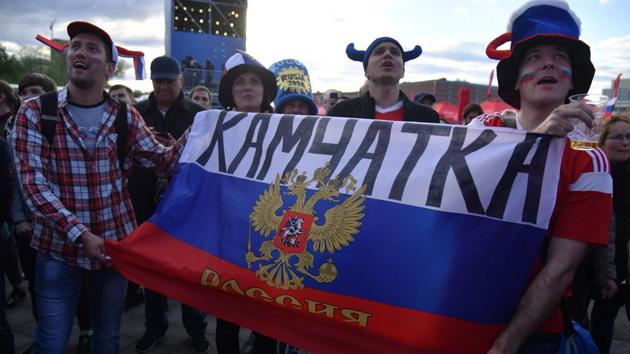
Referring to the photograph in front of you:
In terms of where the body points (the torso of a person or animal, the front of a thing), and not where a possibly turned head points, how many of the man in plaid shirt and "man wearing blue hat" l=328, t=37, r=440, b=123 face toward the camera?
2

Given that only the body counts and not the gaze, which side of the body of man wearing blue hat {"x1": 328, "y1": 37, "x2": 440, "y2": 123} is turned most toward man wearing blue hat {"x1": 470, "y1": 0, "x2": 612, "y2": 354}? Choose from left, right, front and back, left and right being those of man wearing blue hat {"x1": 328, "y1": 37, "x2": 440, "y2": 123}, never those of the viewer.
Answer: front

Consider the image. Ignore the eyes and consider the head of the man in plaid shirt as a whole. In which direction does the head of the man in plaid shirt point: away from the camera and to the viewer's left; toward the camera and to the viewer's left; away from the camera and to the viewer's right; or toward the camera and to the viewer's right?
toward the camera and to the viewer's left

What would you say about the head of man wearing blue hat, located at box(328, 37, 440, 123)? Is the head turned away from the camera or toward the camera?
toward the camera

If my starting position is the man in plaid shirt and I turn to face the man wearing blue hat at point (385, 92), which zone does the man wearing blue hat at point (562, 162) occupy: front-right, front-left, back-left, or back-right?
front-right

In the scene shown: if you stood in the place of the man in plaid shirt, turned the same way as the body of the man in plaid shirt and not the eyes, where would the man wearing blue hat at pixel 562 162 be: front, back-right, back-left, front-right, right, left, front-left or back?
front-left

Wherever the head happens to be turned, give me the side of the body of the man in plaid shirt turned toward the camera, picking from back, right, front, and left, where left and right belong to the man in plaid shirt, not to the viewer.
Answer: front

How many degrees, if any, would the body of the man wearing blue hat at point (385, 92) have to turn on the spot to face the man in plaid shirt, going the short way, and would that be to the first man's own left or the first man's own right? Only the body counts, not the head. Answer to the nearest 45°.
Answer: approximately 45° to the first man's own right

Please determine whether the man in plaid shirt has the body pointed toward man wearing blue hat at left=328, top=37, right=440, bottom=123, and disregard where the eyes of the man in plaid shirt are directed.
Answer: no

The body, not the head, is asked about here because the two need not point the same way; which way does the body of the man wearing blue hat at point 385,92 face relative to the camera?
toward the camera

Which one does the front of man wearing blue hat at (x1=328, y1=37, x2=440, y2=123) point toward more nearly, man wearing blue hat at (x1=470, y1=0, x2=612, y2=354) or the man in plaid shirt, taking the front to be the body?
the man wearing blue hat
